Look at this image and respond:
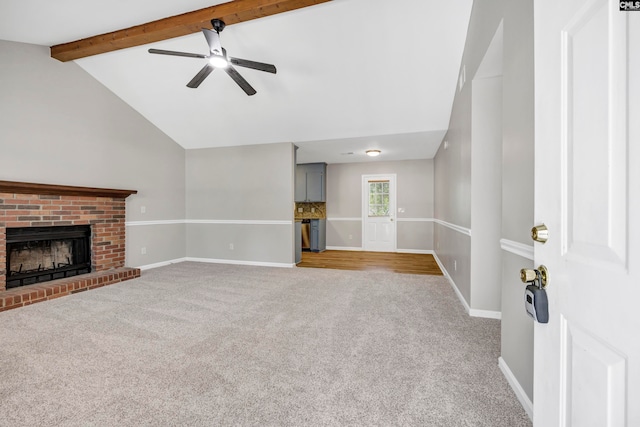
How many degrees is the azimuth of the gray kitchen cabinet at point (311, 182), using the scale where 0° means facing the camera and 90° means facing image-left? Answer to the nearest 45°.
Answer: approximately 0°

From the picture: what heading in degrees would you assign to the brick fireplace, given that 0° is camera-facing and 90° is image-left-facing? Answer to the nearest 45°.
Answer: approximately 315°

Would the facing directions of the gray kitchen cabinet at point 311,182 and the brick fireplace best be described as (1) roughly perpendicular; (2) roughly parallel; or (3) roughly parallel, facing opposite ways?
roughly perpendicular

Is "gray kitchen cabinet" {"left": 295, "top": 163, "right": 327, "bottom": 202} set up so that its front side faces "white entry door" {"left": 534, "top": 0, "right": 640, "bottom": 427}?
yes

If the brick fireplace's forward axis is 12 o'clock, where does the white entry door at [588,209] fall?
The white entry door is roughly at 1 o'clock from the brick fireplace.

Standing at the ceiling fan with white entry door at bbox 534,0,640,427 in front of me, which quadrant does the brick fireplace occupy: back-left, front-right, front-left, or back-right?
back-right
